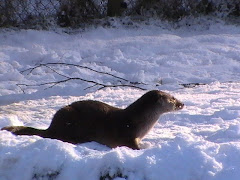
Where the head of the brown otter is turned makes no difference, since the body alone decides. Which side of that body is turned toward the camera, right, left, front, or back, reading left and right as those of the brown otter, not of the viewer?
right
